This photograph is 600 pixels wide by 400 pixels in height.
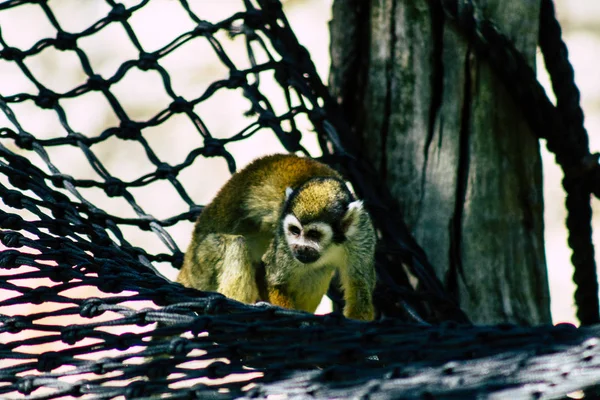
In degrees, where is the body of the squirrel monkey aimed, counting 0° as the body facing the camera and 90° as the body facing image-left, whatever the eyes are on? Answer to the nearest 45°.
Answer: approximately 315°

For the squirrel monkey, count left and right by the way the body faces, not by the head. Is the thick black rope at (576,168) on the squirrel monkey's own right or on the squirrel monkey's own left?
on the squirrel monkey's own left

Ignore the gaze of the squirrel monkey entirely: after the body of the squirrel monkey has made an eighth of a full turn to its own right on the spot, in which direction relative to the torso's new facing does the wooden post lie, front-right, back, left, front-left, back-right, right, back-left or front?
left
